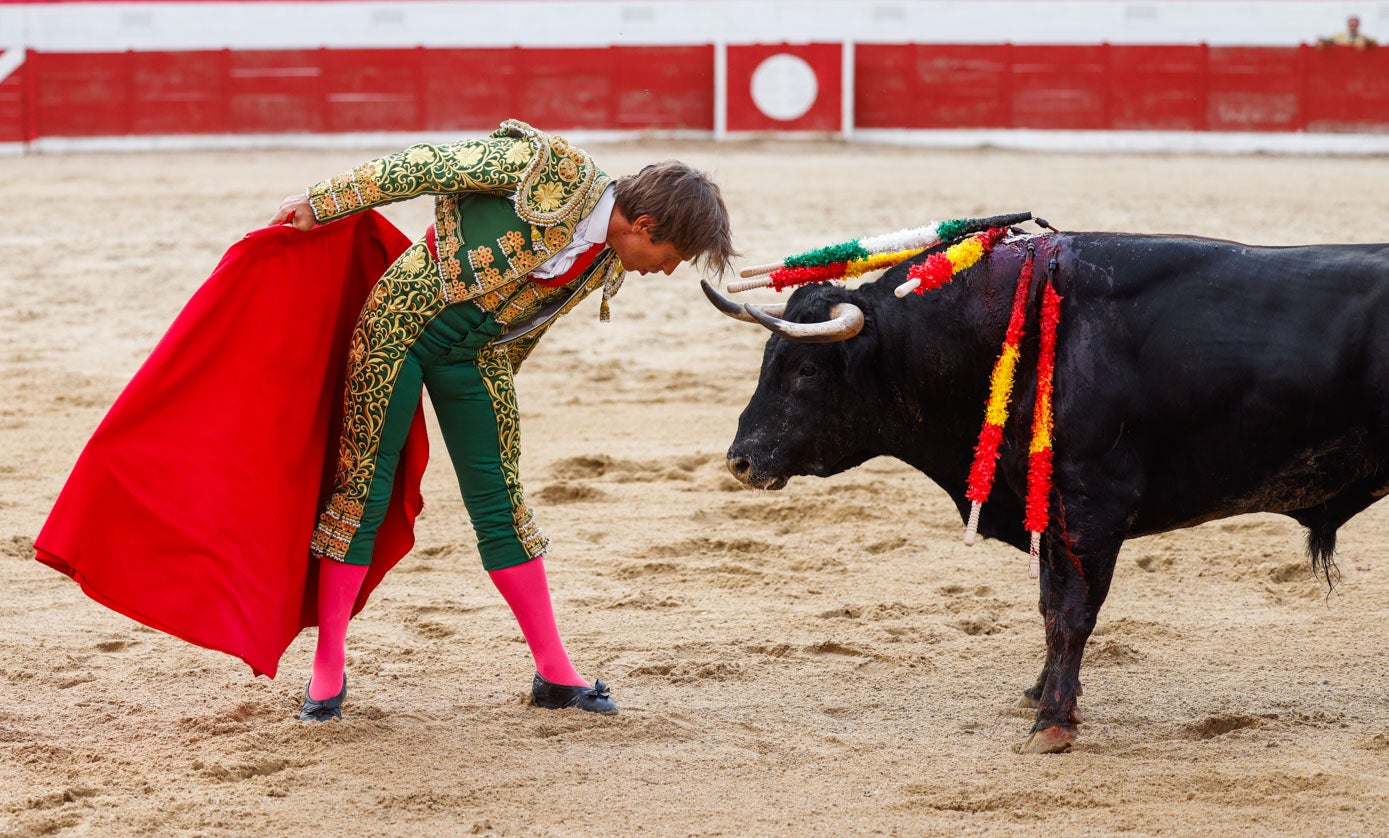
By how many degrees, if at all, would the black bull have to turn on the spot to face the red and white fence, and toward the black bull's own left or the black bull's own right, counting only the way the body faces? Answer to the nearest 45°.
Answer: approximately 90° to the black bull's own right

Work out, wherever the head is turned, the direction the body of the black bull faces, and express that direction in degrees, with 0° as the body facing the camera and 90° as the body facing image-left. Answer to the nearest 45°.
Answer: approximately 90°
